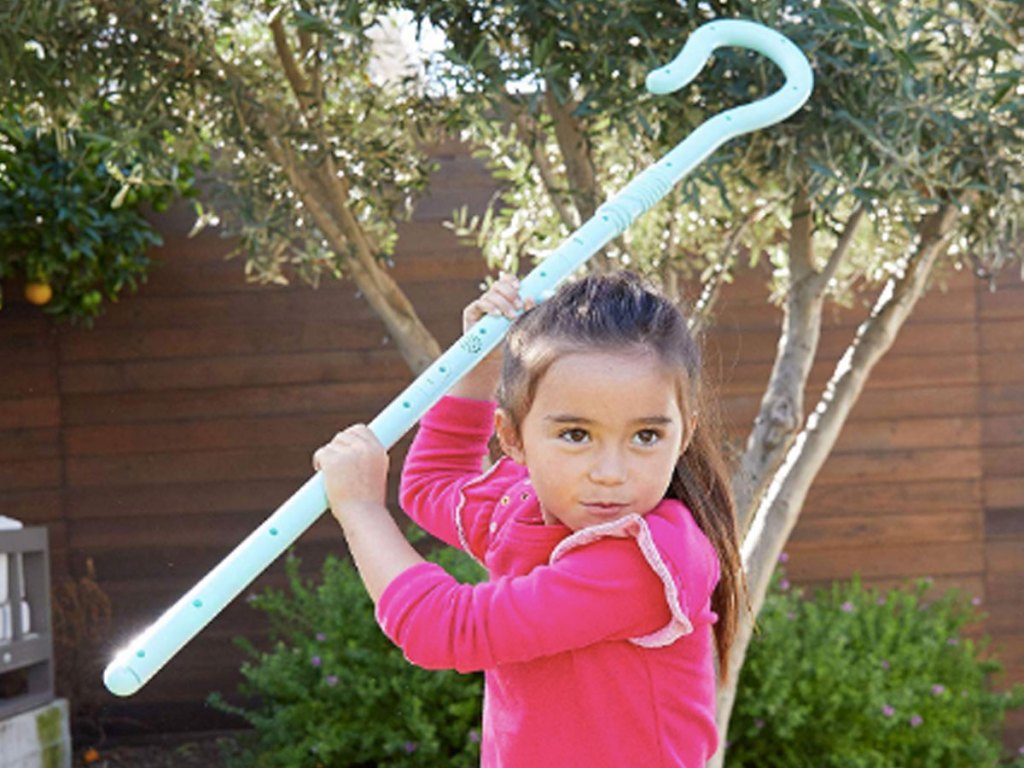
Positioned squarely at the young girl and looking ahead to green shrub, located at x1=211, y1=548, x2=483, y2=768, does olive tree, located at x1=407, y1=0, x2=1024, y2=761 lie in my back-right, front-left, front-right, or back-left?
front-right

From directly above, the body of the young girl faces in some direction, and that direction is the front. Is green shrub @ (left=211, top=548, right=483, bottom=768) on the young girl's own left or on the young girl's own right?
on the young girl's own right

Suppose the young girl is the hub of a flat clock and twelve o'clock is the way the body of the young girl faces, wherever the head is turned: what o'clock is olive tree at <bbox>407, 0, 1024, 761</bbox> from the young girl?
The olive tree is roughly at 5 o'clock from the young girl.

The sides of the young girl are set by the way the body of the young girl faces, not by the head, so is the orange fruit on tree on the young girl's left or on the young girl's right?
on the young girl's right

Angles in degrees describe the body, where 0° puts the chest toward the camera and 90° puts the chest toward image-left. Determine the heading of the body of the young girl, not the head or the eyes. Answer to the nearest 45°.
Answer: approximately 45°

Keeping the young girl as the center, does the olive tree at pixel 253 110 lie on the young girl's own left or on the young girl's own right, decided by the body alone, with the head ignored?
on the young girl's own right

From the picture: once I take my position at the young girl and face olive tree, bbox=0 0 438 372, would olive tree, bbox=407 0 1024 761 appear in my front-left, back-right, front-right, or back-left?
front-right
